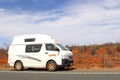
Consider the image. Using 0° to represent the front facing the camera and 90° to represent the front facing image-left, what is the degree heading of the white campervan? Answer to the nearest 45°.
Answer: approximately 315°
